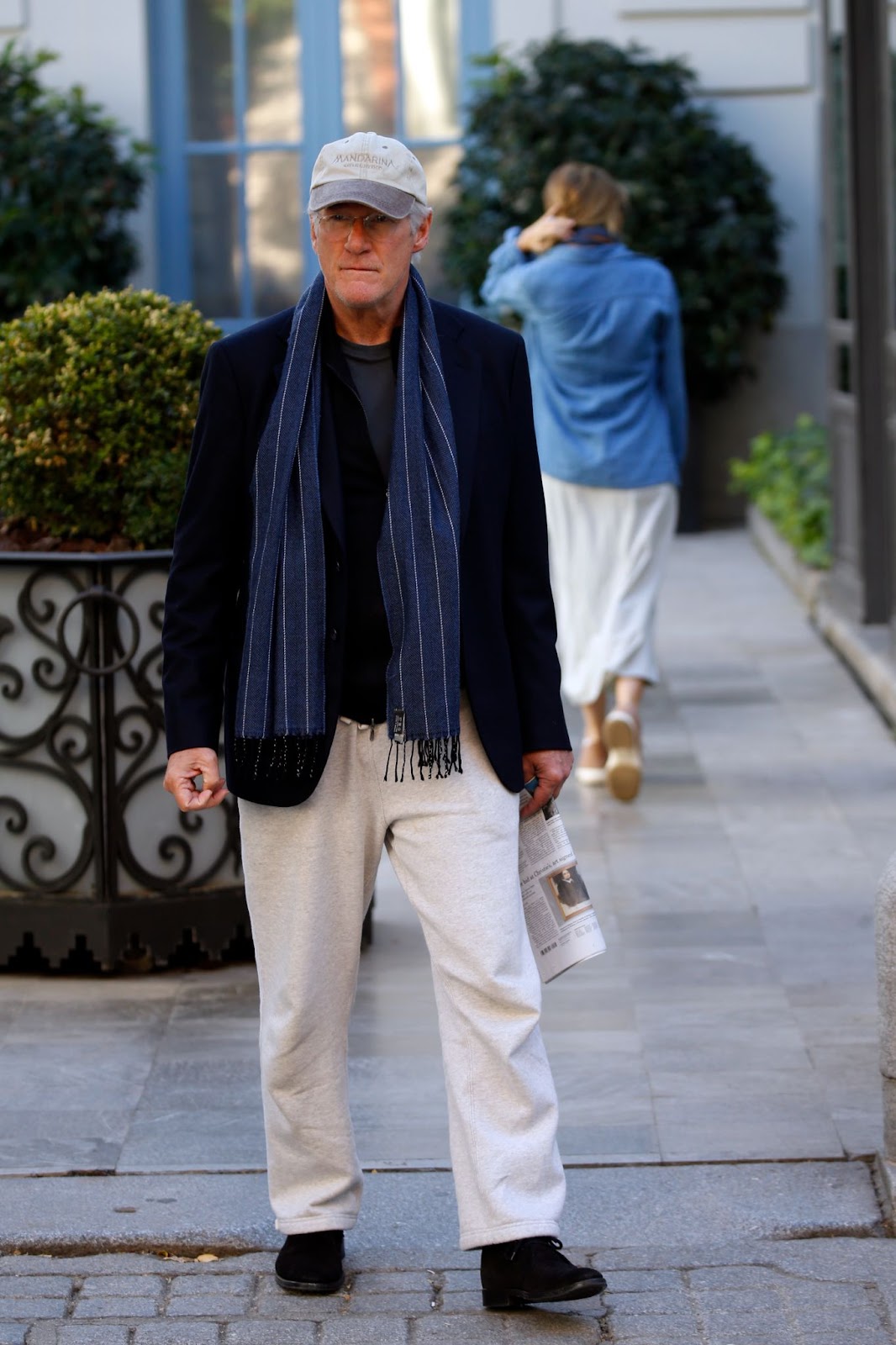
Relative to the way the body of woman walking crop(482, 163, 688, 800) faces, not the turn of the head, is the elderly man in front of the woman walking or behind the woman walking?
behind

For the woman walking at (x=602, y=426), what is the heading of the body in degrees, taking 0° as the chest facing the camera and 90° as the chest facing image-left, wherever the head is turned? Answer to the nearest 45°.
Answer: approximately 180°

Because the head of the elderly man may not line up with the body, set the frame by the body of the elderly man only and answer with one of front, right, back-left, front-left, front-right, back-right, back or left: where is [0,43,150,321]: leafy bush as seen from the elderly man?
back

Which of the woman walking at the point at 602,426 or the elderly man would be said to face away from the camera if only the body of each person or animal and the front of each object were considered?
the woman walking

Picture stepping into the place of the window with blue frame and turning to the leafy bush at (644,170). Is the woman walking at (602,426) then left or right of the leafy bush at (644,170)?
right

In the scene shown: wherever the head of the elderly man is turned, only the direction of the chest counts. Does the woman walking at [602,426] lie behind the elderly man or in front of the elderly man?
behind

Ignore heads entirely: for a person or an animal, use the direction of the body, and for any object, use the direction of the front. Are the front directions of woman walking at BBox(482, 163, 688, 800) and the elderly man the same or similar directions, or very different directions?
very different directions

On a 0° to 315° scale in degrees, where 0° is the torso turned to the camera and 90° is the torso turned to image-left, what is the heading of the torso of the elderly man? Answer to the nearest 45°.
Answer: approximately 0°

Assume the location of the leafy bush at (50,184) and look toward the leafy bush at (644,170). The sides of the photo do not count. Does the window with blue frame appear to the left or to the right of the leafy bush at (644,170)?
left

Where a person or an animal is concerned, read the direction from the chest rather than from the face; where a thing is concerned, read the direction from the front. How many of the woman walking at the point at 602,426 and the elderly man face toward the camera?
1

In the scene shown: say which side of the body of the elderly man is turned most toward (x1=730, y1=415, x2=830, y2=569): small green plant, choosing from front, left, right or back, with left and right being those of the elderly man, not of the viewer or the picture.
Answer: back
